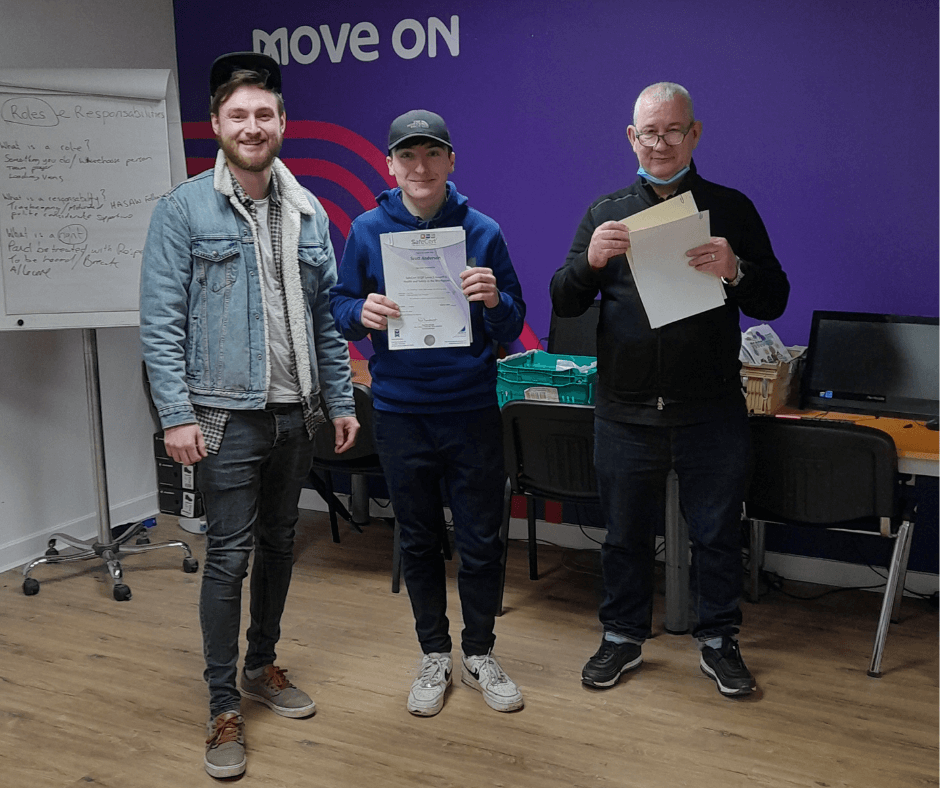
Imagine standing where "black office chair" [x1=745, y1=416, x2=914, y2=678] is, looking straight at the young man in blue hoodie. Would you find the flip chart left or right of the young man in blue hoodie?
right

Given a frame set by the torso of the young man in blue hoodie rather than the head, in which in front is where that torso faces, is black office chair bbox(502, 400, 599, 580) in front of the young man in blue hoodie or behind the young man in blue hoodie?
behind

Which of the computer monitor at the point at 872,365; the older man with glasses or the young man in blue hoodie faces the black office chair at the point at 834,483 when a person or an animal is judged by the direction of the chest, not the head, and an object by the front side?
the computer monitor

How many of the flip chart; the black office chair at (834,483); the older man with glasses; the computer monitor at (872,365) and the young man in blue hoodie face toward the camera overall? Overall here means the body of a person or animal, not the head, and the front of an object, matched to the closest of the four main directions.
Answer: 4

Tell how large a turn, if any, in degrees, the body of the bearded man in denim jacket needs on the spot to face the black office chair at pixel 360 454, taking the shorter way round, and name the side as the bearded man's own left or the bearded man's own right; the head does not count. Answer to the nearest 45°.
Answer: approximately 135° to the bearded man's own left

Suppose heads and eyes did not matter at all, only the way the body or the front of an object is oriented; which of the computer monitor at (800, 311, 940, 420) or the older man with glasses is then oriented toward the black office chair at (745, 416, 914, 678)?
the computer monitor

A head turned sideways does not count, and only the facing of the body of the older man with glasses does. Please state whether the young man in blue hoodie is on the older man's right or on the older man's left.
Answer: on the older man's right

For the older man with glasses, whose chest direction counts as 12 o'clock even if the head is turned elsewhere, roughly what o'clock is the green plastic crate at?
The green plastic crate is roughly at 5 o'clock from the older man with glasses.

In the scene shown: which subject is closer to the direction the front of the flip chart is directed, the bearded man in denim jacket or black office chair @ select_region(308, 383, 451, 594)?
the bearded man in denim jacket
